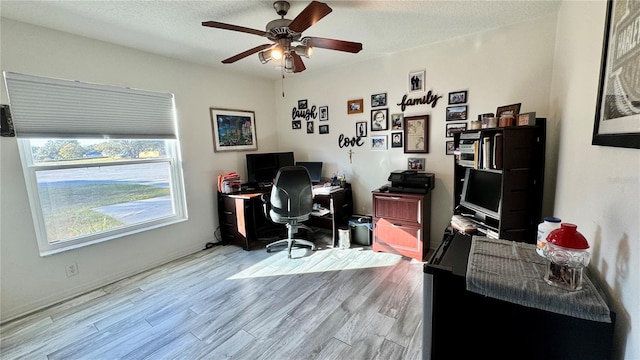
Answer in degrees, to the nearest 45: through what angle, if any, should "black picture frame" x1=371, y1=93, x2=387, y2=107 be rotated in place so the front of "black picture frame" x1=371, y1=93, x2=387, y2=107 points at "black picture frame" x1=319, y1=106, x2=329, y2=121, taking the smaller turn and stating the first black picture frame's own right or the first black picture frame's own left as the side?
approximately 45° to the first black picture frame's own right

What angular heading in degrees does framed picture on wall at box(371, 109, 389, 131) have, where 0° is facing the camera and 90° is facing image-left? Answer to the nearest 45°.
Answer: approximately 0°

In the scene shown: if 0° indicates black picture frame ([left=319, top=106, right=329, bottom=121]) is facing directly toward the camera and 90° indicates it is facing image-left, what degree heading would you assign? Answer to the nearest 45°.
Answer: approximately 45°

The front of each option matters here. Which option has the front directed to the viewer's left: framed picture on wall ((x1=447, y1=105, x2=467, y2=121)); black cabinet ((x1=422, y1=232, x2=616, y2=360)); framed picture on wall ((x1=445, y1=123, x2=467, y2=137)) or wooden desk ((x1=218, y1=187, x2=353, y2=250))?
the black cabinet
